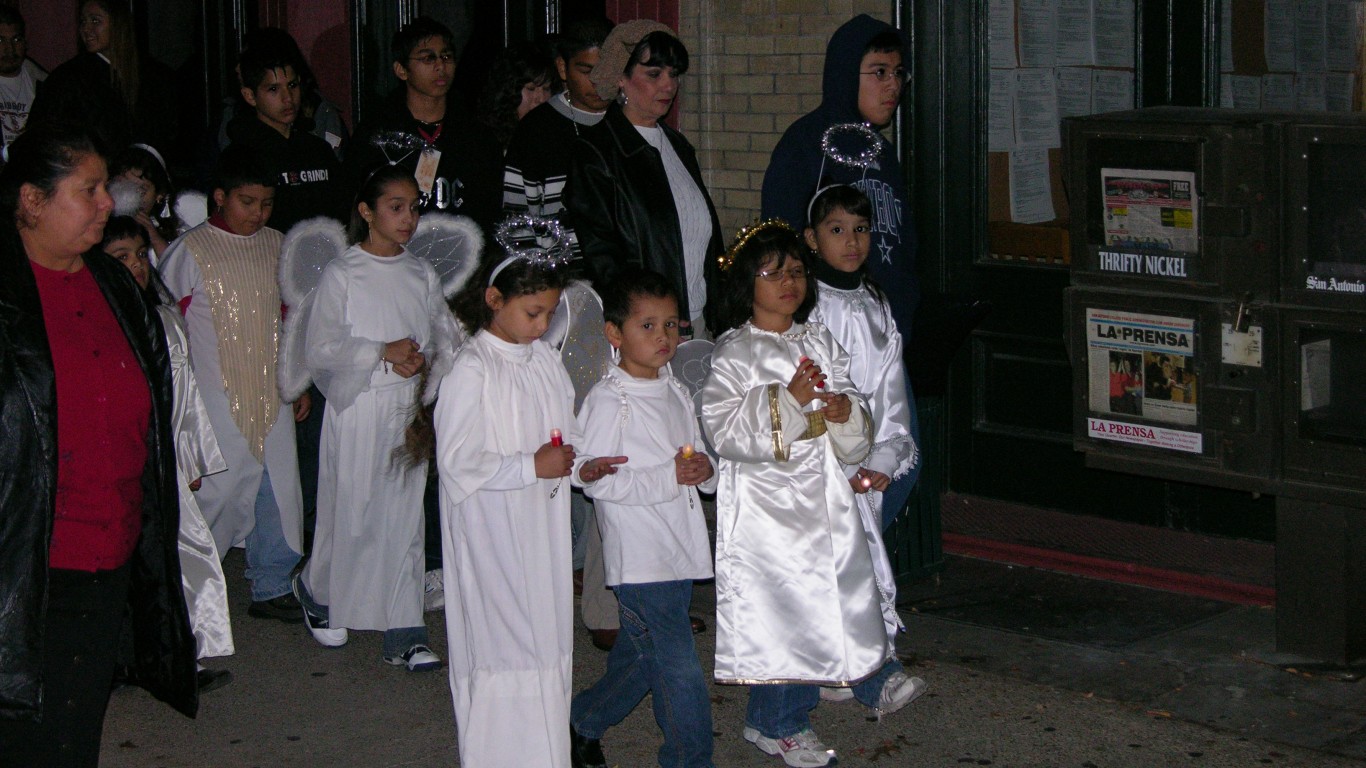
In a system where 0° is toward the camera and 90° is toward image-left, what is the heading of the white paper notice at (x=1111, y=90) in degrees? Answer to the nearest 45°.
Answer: approximately 0°

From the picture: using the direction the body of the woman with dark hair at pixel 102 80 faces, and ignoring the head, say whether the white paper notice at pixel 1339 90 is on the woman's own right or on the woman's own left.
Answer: on the woman's own left

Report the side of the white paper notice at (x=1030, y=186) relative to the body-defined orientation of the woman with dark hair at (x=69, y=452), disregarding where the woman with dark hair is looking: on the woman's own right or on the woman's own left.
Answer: on the woman's own left

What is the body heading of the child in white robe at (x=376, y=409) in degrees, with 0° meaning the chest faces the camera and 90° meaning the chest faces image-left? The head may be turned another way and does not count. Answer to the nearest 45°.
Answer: approximately 315°
